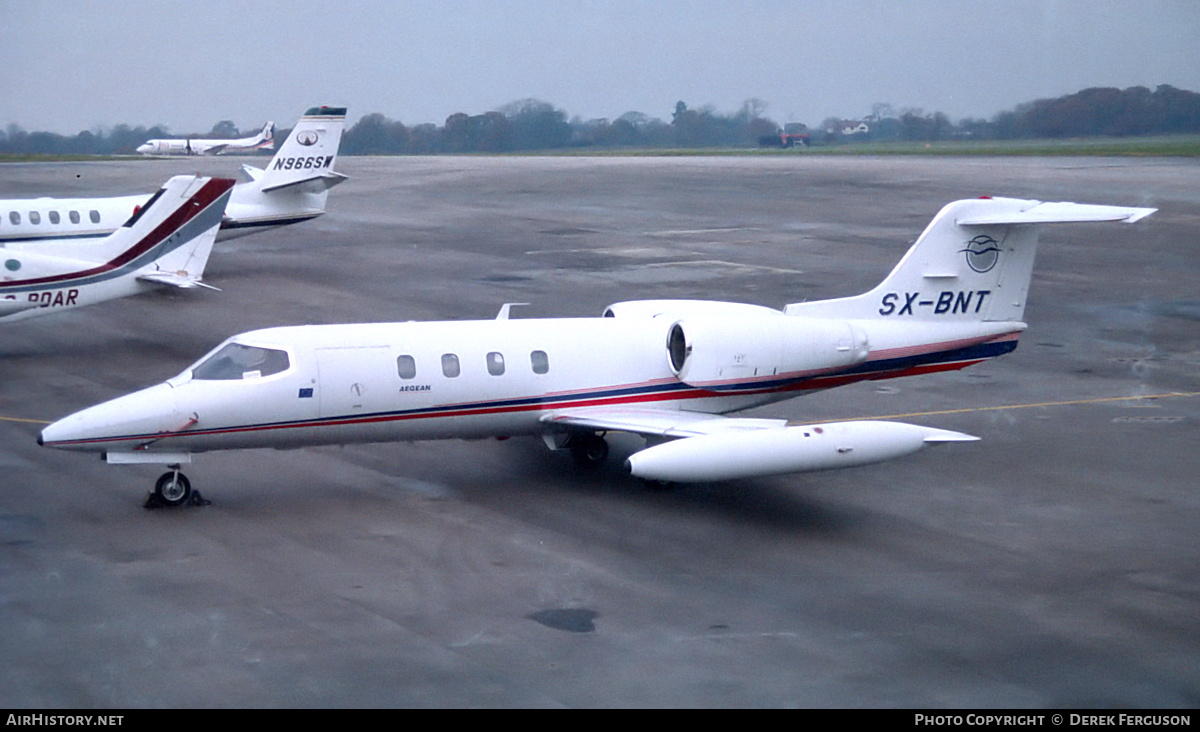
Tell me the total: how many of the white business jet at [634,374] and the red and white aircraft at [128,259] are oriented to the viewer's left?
2

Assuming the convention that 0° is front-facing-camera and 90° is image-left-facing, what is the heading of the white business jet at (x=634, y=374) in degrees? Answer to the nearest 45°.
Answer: approximately 90°

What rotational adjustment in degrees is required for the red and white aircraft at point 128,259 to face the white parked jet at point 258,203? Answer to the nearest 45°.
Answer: approximately 90° to its right

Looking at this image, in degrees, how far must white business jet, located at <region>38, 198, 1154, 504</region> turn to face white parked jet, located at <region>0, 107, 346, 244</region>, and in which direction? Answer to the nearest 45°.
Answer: approximately 45° to its right

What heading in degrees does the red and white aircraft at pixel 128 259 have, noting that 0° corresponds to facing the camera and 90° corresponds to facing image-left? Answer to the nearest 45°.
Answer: approximately 90°

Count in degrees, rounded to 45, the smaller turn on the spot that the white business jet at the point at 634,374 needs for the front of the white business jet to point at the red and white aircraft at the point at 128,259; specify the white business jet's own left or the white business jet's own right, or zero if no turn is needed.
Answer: approximately 45° to the white business jet's own right
